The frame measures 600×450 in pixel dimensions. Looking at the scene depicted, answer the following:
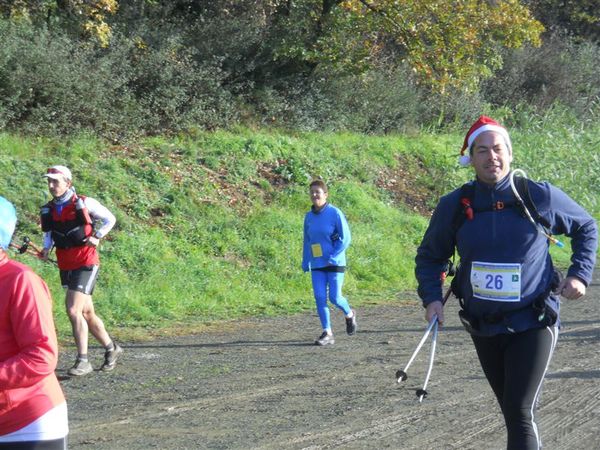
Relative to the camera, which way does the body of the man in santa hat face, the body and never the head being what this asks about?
toward the camera

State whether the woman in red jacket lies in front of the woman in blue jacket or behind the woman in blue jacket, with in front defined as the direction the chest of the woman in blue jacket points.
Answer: in front

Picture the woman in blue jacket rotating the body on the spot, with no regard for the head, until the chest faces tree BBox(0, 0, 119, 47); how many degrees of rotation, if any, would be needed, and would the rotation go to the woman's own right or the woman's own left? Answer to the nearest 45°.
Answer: approximately 90° to the woman's own right

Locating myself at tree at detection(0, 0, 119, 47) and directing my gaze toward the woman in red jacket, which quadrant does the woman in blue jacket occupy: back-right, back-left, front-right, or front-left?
front-left

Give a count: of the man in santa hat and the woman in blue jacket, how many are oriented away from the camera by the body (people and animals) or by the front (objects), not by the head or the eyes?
0

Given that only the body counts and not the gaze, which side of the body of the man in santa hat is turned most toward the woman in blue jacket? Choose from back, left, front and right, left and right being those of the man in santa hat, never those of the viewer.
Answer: back

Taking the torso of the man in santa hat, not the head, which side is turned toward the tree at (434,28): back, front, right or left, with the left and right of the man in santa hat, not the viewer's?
back

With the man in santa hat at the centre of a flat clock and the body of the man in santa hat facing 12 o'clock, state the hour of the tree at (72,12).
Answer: The tree is roughly at 5 o'clock from the man in santa hat.

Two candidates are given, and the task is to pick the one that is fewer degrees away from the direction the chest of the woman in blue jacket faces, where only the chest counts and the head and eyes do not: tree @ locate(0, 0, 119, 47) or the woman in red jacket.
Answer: the woman in red jacket

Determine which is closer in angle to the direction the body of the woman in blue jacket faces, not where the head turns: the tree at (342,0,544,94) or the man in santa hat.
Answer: the man in santa hat

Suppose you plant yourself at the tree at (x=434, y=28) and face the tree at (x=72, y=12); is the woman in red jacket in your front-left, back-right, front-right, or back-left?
front-left

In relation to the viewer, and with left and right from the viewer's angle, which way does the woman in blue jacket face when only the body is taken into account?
facing the viewer and to the left of the viewer
